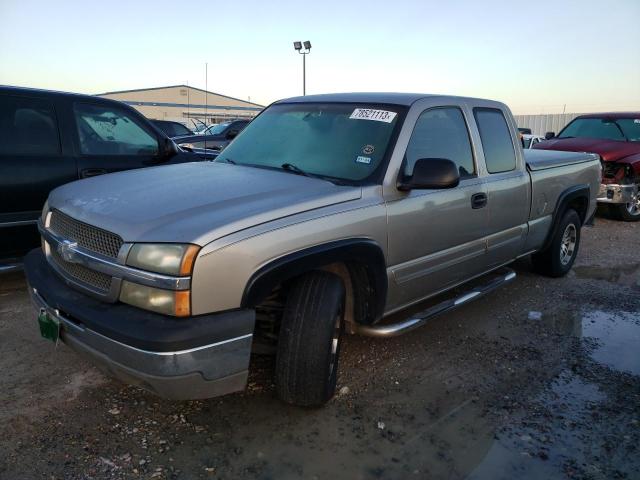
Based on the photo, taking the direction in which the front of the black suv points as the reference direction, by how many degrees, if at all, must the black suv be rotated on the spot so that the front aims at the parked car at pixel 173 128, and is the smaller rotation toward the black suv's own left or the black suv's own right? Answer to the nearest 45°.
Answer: approximately 90° to the black suv's own left

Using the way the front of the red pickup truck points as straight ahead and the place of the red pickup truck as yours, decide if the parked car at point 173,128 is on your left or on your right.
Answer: on your right

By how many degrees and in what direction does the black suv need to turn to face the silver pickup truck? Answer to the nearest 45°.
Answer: approximately 45° to its right

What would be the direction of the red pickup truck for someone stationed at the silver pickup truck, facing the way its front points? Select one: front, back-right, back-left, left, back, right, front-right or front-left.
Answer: back

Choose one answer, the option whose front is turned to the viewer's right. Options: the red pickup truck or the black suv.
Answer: the black suv

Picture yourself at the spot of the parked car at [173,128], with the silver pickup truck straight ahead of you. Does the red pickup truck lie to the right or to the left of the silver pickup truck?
left

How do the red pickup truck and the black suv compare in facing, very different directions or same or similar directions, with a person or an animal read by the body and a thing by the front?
very different directions

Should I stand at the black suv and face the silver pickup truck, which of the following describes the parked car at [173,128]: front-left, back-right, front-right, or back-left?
back-left

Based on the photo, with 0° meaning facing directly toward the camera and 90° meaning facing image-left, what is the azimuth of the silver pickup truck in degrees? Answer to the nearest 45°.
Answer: approximately 45°

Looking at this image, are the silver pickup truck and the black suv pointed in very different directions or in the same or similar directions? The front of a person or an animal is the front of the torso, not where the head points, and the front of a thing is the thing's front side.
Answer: very different directions

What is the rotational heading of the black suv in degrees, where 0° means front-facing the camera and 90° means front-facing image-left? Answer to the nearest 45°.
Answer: approximately 270°

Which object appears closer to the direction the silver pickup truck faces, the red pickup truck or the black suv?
the black suv

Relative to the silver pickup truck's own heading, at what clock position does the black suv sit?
The black suv is roughly at 3 o'clock from the silver pickup truck.
